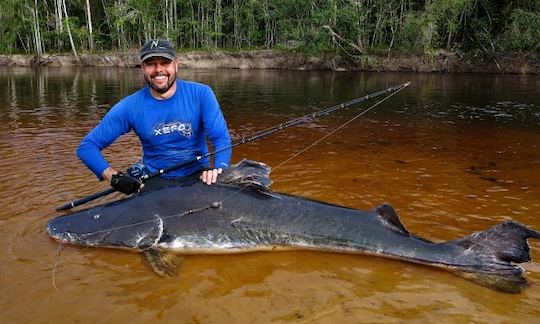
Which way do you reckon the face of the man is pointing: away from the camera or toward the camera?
toward the camera

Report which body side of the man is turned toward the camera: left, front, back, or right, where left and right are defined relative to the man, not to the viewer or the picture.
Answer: front
